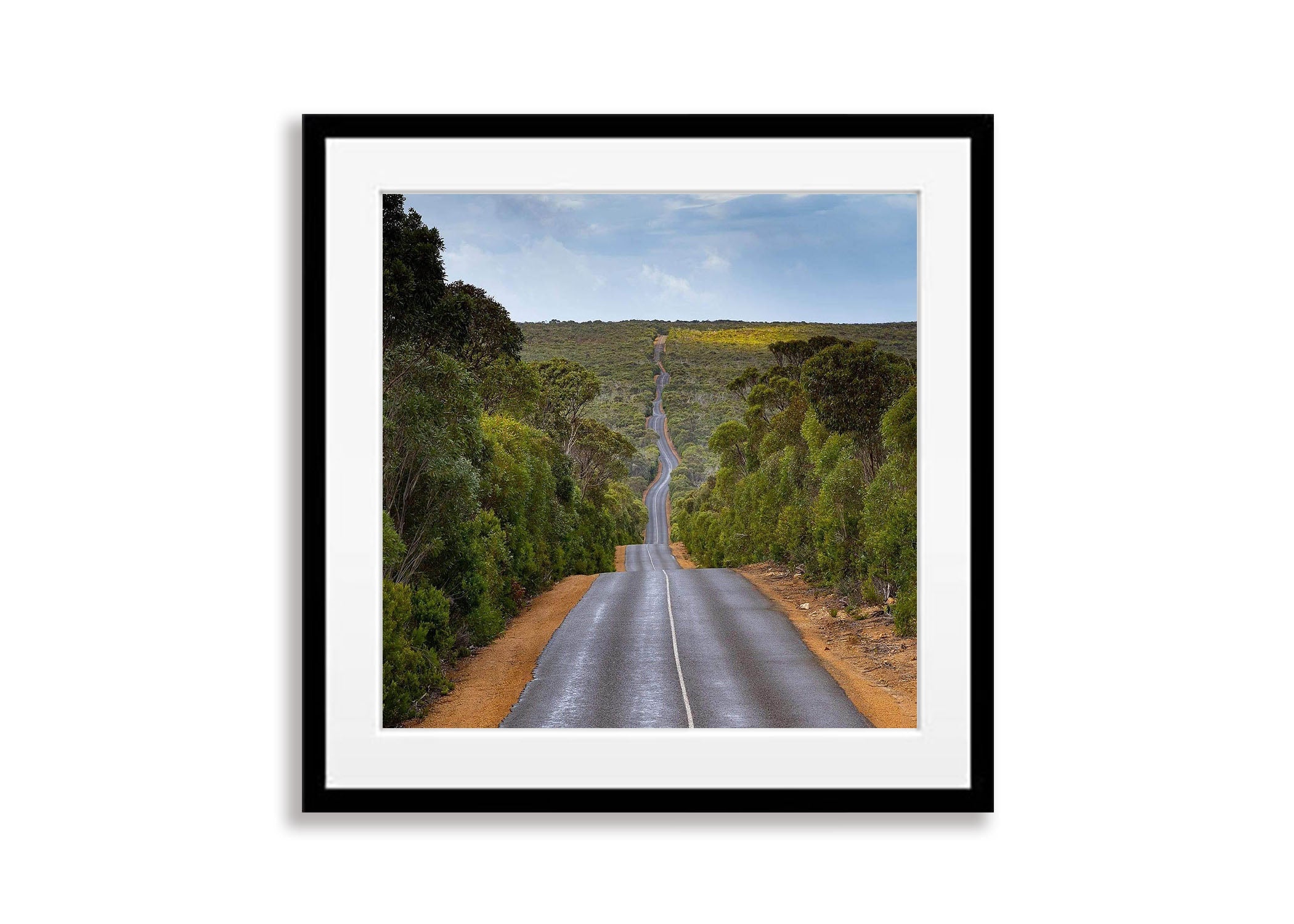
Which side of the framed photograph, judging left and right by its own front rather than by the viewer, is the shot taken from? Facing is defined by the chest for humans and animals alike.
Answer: front
